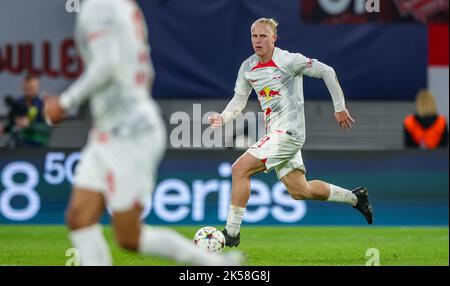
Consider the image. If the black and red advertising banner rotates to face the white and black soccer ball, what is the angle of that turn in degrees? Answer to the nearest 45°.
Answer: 0° — it already faces it

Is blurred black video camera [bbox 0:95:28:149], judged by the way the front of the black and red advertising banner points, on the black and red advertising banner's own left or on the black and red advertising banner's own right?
on the black and red advertising banner's own right

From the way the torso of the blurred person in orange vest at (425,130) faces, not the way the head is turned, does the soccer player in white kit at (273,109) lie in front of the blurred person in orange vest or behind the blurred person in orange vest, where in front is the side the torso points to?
behind

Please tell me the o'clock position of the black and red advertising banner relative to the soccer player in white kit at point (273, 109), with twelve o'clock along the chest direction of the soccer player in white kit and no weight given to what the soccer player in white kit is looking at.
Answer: The black and red advertising banner is roughly at 5 o'clock from the soccer player in white kit.

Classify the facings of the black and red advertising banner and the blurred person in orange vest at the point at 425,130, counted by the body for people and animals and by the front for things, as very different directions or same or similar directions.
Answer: very different directions

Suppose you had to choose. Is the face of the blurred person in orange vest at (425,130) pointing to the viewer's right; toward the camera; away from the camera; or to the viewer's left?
away from the camera

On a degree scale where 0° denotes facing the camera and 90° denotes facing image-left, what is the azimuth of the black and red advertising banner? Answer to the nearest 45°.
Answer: approximately 0°

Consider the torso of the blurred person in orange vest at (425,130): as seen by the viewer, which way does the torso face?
away from the camera

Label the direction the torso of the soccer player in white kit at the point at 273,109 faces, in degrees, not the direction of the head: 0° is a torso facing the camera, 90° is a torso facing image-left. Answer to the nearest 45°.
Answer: approximately 45°
